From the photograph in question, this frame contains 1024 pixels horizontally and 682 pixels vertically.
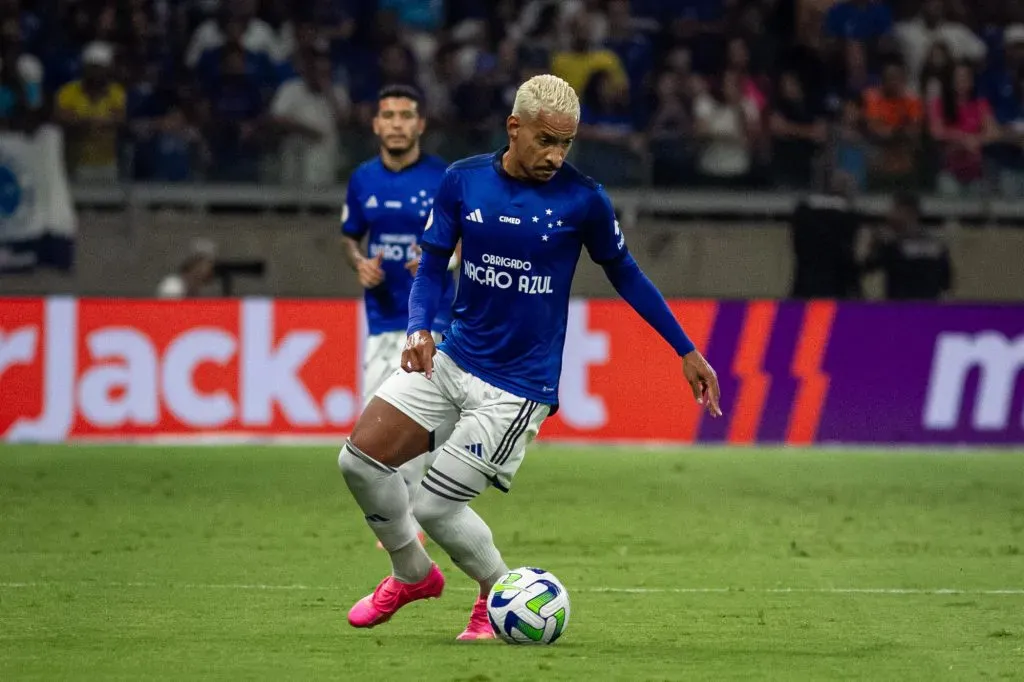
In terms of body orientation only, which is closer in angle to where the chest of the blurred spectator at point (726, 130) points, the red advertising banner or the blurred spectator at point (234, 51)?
the red advertising banner

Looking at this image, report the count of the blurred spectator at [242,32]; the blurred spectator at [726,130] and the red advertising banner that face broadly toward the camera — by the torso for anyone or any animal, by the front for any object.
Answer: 3

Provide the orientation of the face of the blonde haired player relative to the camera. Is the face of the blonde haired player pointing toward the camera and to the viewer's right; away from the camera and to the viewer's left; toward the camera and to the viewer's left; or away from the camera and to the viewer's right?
toward the camera and to the viewer's right

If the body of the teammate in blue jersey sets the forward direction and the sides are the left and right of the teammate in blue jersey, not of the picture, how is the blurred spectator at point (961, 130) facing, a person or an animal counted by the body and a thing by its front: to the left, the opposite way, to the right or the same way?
the same way

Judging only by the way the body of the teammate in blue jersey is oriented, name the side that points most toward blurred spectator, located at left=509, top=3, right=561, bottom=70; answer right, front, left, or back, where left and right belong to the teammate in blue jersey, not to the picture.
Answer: back

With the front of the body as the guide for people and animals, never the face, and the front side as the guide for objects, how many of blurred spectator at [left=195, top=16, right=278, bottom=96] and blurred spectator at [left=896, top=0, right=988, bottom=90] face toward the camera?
2

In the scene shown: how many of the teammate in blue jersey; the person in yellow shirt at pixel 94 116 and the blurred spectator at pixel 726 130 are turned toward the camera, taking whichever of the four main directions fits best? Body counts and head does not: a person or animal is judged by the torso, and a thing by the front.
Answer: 3

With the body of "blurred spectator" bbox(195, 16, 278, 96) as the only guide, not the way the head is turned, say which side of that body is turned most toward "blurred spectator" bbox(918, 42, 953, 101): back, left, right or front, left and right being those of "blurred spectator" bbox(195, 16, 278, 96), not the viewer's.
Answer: left

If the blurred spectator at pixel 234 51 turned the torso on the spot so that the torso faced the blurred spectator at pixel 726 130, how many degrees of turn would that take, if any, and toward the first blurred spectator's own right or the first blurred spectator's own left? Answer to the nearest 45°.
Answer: approximately 90° to the first blurred spectator's own left

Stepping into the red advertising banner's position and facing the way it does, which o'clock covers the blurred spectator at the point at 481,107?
The blurred spectator is roughly at 5 o'clock from the red advertising banner.

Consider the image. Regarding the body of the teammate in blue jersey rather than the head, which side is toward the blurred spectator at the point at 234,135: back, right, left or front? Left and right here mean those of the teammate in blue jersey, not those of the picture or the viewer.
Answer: back

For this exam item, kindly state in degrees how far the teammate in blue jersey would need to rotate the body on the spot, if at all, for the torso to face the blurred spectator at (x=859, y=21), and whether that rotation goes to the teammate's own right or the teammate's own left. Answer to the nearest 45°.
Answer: approximately 135° to the teammate's own left

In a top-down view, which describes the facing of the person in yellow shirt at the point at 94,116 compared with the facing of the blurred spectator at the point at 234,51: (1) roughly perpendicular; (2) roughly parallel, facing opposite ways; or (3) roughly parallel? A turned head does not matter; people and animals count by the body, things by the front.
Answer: roughly parallel

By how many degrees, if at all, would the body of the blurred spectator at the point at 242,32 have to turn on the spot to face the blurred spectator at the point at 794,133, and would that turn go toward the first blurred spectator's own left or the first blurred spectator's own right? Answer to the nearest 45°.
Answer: approximately 90° to the first blurred spectator's own left

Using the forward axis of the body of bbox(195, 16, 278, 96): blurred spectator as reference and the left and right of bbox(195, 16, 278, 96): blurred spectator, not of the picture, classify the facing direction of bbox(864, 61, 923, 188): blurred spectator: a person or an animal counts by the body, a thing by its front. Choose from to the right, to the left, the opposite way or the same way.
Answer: the same way

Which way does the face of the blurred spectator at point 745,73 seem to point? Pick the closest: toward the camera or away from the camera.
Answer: toward the camera

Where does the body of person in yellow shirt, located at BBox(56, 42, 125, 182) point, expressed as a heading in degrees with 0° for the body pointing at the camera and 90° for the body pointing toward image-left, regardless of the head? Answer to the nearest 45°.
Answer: approximately 0°

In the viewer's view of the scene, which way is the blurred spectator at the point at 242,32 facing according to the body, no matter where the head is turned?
toward the camera

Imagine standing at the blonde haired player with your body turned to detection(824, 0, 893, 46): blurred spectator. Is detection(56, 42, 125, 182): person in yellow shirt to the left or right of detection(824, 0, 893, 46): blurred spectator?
left

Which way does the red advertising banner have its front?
toward the camera

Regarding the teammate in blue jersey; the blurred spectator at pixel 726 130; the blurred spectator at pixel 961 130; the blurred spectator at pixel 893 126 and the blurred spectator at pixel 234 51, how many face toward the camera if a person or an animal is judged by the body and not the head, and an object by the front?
5
